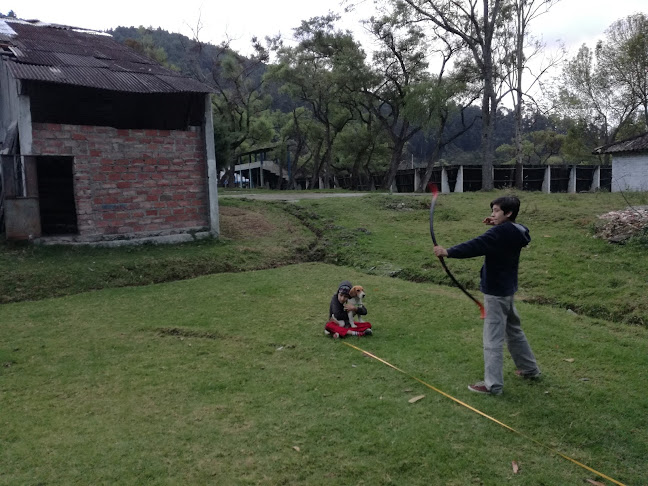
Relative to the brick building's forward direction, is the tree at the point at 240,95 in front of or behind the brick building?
behind

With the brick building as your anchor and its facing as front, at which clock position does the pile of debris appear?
The pile of debris is roughly at 10 o'clock from the brick building.

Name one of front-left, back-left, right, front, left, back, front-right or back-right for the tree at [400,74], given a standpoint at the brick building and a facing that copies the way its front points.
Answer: back-left

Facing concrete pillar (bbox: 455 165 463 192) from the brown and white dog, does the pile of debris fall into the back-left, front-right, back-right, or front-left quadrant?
front-right

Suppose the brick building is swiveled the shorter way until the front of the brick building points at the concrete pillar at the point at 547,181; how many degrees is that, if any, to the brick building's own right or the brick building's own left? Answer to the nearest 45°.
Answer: approximately 135° to the brick building's own left

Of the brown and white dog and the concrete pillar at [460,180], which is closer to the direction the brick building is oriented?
the brown and white dog

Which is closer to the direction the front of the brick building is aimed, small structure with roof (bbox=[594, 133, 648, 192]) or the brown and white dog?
the brown and white dog

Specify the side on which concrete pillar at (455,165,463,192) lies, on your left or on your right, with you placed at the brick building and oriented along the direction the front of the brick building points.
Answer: on your left

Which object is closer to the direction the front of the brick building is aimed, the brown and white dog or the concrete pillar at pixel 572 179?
the brown and white dog

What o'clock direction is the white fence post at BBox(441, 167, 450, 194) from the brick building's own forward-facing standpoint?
The white fence post is roughly at 8 o'clock from the brick building.

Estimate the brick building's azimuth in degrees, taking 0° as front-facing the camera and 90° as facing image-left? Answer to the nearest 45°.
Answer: approximately 0°

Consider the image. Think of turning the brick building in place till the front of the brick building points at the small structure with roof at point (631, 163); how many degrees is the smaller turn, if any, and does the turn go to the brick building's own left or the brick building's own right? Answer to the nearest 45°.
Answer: approximately 90° to the brick building's own left
